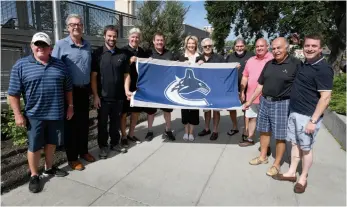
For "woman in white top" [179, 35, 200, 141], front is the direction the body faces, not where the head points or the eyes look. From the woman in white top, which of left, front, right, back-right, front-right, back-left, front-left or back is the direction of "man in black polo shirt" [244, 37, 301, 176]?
front-left

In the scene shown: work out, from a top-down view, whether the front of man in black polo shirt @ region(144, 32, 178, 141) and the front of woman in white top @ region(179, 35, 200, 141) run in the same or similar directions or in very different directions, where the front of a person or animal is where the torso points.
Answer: same or similar directions

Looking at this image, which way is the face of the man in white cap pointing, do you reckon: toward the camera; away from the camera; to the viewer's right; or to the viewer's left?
toward the camera

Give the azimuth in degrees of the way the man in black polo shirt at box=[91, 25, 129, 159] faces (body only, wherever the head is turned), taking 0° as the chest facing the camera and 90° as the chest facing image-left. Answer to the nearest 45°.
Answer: approximately 0°

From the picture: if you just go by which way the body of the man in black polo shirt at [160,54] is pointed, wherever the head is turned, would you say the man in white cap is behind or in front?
in front

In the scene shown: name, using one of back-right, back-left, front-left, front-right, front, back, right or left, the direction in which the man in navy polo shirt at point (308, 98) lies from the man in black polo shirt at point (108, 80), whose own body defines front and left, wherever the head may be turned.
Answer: front-left

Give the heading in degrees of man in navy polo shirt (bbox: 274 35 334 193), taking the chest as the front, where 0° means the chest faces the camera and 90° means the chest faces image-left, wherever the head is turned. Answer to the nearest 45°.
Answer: approximately 45°

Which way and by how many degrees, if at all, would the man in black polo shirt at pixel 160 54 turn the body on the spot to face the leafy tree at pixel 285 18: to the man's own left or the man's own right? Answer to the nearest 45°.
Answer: approximately 135° to the man's own left

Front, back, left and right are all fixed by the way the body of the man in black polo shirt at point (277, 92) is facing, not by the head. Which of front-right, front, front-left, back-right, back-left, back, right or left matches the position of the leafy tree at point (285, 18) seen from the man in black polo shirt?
back-right

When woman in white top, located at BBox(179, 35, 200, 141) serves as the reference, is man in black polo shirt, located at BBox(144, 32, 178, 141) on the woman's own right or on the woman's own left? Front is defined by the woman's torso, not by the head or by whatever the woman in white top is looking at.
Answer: on the woman's own right

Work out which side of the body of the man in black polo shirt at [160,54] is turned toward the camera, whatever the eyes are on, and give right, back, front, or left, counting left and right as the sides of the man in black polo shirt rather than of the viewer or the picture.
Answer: front

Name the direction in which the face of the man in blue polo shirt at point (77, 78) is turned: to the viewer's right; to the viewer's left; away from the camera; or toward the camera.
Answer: toward the camera

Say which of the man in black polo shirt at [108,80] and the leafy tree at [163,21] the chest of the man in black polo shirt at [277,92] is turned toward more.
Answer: the man in black polo shirt
